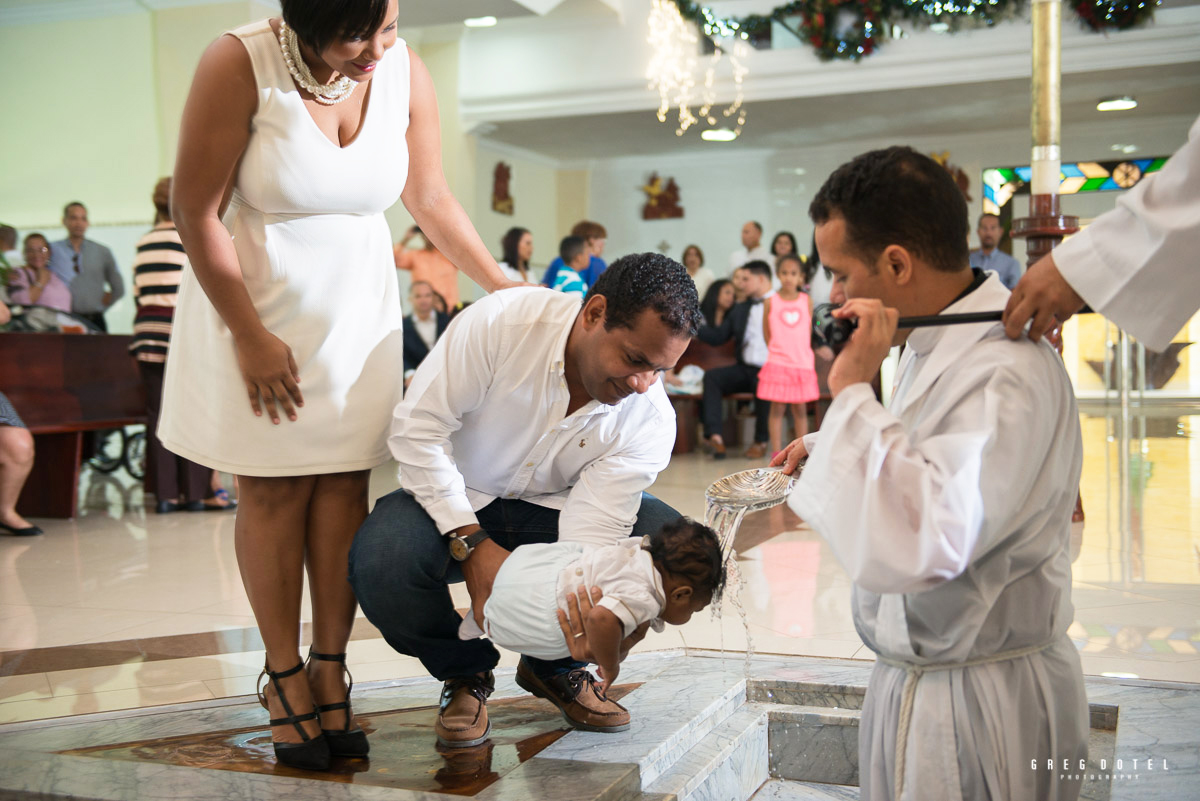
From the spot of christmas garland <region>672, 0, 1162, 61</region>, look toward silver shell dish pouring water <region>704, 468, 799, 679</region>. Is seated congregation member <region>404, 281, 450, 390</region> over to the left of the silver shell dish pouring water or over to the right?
right

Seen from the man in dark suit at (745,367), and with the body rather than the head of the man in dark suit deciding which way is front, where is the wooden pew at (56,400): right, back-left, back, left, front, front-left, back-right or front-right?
front

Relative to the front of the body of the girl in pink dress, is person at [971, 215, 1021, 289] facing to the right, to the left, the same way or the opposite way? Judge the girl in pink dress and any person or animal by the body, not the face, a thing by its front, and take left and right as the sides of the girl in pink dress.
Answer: the same way

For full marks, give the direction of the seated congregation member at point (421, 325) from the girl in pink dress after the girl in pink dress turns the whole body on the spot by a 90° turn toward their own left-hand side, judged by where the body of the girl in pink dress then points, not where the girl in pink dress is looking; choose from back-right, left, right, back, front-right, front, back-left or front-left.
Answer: back

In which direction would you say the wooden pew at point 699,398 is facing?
toward the camera

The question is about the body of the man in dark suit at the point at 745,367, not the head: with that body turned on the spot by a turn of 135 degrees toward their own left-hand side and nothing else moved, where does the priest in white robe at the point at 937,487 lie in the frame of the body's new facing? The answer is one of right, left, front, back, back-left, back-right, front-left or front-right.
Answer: right

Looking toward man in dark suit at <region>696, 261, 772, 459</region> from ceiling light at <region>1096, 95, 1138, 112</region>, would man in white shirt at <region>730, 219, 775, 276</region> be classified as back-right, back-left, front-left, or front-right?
front-right

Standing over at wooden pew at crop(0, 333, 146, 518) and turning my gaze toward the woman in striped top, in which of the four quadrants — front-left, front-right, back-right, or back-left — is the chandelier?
front-left

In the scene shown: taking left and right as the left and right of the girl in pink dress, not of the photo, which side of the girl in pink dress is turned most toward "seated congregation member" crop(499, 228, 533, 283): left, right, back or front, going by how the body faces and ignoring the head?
right

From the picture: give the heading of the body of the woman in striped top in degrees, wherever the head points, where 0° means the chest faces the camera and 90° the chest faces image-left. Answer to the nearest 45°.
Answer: approximately 270°

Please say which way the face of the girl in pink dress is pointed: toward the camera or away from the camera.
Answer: toward the camera

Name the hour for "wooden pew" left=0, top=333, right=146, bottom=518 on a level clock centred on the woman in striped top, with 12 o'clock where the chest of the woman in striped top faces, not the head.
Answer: The wooden pew is roughly at 9 o'clock from the woman in striped top.

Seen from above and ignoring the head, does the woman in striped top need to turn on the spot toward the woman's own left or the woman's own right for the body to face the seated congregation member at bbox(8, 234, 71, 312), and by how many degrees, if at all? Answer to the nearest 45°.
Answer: approximately 90° to the woman's own left

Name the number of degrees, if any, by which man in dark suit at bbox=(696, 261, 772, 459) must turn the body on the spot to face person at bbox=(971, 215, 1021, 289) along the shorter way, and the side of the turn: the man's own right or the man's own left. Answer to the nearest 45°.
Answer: approximately 90° to the first man's own left

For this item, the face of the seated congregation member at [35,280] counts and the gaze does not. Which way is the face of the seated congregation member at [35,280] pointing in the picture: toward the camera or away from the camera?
toward the camera

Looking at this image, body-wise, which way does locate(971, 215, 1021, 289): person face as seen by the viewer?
toward the camera
